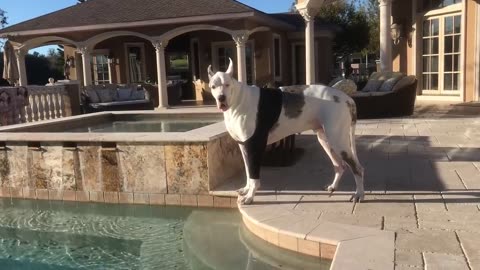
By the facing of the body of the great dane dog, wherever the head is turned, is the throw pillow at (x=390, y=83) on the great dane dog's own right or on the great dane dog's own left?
on the great dane dog's own right

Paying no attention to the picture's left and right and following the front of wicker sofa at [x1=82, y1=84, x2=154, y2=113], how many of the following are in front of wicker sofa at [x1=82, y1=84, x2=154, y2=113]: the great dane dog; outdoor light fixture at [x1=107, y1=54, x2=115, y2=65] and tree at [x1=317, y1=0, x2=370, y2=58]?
1

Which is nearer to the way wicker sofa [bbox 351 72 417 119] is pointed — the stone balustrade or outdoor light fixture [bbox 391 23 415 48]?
the stone balustrade

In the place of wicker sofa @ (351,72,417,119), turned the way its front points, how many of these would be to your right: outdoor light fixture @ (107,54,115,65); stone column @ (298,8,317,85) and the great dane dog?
2

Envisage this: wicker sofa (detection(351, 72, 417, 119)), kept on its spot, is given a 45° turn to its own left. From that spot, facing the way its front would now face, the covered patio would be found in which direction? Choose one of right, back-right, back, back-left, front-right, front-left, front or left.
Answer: back-right

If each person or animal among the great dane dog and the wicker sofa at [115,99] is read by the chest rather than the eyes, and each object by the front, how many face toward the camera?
1

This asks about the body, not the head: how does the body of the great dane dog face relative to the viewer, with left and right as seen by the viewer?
facing to the left of the viewer

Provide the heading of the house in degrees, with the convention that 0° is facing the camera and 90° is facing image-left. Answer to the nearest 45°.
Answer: approximately 45°

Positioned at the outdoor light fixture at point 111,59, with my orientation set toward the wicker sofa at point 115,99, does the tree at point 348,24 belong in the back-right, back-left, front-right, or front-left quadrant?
back-left

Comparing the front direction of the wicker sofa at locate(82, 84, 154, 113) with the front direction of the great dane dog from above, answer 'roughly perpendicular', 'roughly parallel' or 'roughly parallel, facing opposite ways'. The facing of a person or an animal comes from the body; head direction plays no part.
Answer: roughly perpendicular
